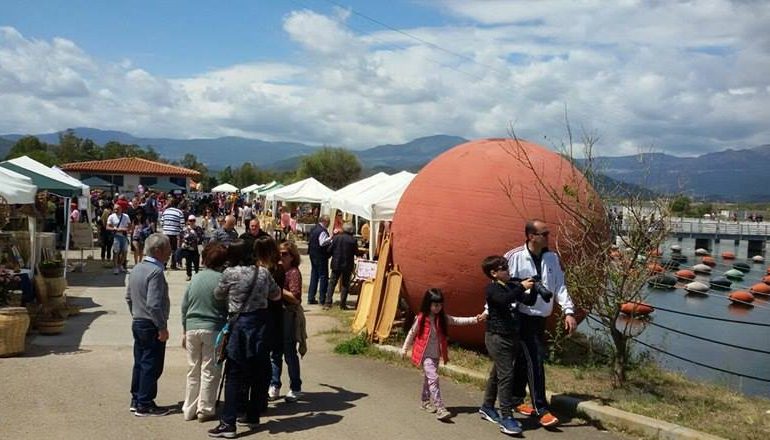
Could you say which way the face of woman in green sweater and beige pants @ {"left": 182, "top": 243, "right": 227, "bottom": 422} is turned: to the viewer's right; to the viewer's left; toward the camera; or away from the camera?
away from the camera

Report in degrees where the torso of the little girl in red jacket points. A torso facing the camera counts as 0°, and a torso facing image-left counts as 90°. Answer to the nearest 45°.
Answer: approximately 315°

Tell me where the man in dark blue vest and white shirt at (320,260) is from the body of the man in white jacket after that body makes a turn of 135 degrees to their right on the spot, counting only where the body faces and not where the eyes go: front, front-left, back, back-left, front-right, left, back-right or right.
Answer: front-right

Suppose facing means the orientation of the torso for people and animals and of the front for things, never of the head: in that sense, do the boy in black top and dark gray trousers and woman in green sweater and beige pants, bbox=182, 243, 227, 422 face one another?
no

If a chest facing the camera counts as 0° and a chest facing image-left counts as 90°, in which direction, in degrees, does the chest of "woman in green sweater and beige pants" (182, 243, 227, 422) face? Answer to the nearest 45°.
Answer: approximately 225°

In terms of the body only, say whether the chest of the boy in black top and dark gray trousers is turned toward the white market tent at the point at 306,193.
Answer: no

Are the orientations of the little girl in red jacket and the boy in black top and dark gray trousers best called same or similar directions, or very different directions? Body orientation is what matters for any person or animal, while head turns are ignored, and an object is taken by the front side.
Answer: same or similar directions

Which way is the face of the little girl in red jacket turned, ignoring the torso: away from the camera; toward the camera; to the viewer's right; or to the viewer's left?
toward the camera

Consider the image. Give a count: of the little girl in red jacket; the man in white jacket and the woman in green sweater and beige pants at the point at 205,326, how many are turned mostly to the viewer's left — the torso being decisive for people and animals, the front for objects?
0

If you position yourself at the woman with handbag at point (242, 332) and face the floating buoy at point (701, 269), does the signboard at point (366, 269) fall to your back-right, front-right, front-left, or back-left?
front-left

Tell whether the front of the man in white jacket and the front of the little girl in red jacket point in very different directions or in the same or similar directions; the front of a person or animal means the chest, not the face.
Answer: same or similar directions

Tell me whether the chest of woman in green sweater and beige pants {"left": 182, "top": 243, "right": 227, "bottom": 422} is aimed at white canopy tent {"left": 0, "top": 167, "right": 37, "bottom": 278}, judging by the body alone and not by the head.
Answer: no

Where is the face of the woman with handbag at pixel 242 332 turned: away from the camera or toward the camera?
away from the camera

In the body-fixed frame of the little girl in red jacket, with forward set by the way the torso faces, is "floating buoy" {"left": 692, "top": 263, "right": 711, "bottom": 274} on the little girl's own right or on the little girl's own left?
on the little girl's own left

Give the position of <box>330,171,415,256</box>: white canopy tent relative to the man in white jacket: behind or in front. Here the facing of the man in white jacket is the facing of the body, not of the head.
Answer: behind

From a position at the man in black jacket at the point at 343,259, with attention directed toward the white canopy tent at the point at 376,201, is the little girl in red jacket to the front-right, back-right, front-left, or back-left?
back-right

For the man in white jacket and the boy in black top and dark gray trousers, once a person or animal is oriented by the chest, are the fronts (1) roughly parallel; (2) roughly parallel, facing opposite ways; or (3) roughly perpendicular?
roughly parallel
